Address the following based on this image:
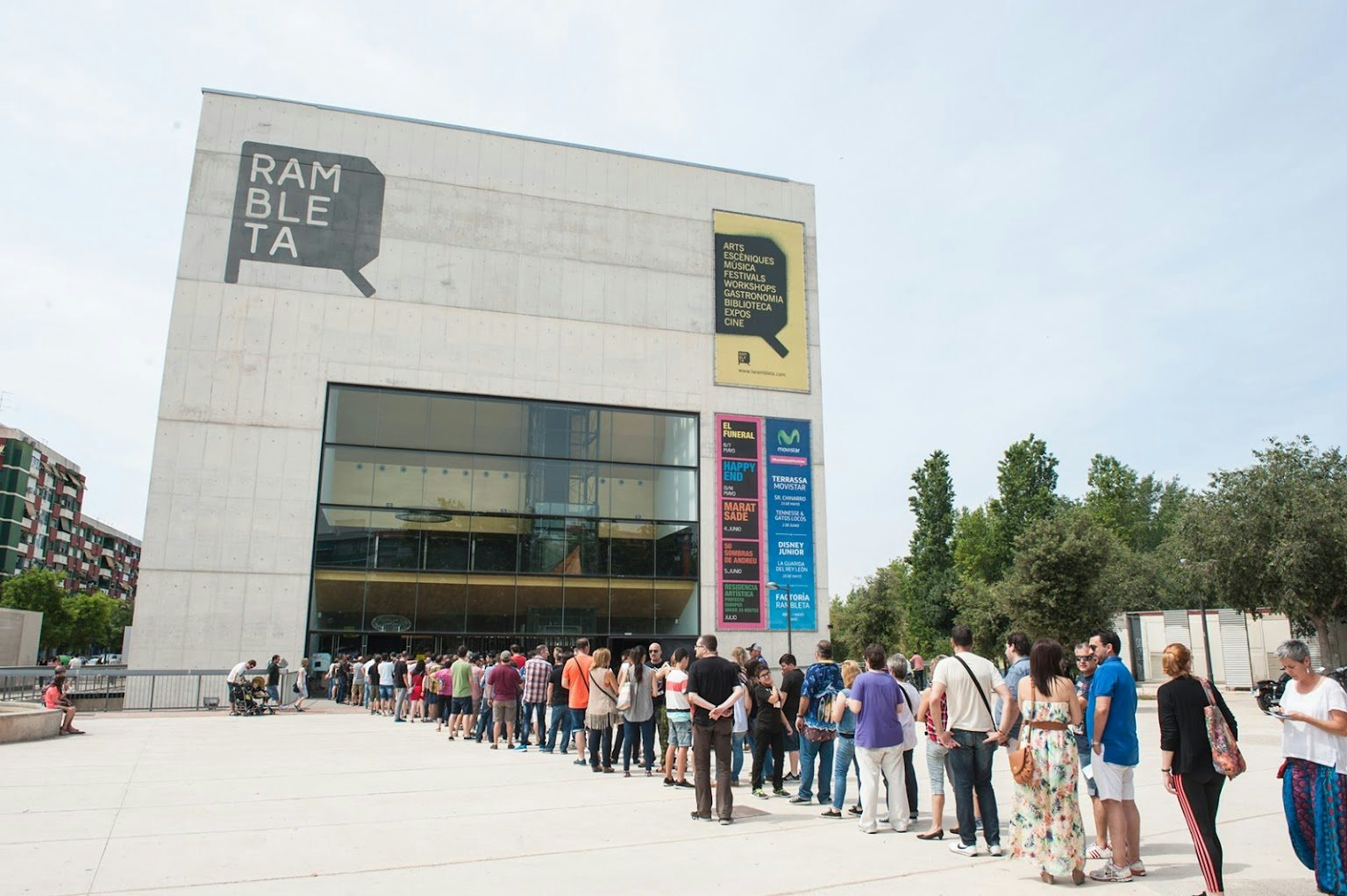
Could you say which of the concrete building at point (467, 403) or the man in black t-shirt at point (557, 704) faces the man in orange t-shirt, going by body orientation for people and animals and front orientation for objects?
the concrete building

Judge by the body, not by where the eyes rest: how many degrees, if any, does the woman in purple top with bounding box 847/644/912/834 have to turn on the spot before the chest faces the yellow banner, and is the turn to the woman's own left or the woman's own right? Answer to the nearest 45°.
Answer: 0° — they already face it

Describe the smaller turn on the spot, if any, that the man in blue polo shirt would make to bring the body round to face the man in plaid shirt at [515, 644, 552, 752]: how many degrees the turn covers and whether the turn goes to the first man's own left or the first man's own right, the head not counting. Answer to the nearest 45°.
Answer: approximately 45° to the first man's own right

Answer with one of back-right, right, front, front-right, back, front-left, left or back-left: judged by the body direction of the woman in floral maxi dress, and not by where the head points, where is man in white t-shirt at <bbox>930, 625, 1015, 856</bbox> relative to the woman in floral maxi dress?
front-left

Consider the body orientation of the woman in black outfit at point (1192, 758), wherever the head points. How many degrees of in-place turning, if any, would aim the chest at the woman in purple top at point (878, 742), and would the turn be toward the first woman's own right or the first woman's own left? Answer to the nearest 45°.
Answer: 0° — they already face them

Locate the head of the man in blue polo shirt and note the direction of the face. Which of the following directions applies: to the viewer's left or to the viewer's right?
to the viewer's left

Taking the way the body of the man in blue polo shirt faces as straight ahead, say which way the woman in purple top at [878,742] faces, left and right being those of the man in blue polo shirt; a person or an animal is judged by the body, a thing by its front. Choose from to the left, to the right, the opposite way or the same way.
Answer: to the right

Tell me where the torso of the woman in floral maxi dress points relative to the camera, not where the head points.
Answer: away from the camera

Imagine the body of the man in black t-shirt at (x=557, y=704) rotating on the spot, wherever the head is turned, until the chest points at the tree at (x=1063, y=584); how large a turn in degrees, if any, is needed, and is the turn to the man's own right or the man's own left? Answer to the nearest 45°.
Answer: approximately 90° to the man's own right

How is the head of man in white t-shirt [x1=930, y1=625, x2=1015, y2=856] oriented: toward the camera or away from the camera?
away from the camera

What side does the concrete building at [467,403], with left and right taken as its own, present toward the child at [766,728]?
front

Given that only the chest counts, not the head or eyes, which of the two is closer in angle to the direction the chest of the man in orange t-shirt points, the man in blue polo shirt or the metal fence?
the metal fence

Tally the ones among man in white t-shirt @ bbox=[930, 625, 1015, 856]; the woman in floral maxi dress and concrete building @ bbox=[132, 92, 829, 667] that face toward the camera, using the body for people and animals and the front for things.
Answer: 1

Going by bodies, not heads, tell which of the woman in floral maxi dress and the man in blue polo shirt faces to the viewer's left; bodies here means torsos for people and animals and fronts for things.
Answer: the man in blue polo shirt

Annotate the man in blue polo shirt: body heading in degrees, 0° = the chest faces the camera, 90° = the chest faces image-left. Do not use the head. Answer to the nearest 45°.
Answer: approximately 90°

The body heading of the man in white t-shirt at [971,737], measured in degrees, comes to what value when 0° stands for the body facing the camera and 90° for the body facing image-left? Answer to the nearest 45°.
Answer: approximately 180°

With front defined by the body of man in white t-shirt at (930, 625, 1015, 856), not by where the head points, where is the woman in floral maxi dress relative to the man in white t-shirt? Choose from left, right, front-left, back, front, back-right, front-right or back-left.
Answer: back-right

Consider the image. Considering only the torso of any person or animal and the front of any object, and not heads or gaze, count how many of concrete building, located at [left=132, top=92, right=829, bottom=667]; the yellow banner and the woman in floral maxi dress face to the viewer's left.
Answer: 0

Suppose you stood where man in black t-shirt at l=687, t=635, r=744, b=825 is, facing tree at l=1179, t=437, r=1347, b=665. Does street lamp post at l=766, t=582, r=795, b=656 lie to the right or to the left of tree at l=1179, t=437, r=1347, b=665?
left

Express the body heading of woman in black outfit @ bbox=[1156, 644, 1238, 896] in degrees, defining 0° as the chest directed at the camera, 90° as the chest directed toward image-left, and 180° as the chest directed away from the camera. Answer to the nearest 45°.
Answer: approximately 135°

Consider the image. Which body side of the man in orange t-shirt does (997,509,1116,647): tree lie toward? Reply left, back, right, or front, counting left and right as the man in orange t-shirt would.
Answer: right
